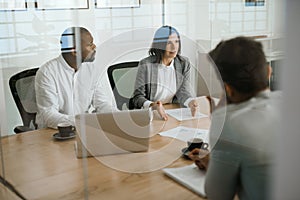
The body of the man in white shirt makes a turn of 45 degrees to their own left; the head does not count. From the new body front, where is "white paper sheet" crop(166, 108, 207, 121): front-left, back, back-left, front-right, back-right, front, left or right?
front-right

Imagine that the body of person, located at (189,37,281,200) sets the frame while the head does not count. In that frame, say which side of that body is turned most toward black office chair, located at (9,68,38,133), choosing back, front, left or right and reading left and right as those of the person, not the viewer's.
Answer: front

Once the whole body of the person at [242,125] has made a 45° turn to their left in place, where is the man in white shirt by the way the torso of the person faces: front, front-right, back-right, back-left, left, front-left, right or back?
front-right

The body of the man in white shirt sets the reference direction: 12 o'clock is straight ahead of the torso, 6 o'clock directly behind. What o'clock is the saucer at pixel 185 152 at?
The saucer is roughly at 1 o'clock from the man in white shirt.

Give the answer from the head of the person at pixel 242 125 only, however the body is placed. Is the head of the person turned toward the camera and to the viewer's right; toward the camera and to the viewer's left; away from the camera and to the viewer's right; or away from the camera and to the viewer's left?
away from the camera and to the viewer's left

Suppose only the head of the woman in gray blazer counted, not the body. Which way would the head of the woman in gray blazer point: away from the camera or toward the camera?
toward the camera

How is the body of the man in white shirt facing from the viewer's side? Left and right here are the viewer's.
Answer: facing the viewer and to the right of the viewer

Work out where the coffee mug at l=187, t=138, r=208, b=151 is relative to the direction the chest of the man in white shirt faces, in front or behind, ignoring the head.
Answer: in front

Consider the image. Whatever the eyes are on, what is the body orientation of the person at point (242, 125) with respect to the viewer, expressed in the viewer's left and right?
facing away from the viewer and to the left of the viewer

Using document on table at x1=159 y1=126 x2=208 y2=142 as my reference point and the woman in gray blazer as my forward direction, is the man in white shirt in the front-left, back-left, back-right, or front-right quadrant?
front-left

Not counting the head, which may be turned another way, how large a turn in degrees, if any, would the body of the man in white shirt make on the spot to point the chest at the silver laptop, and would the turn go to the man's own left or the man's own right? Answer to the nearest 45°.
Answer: approximately 45° to the man's own right
